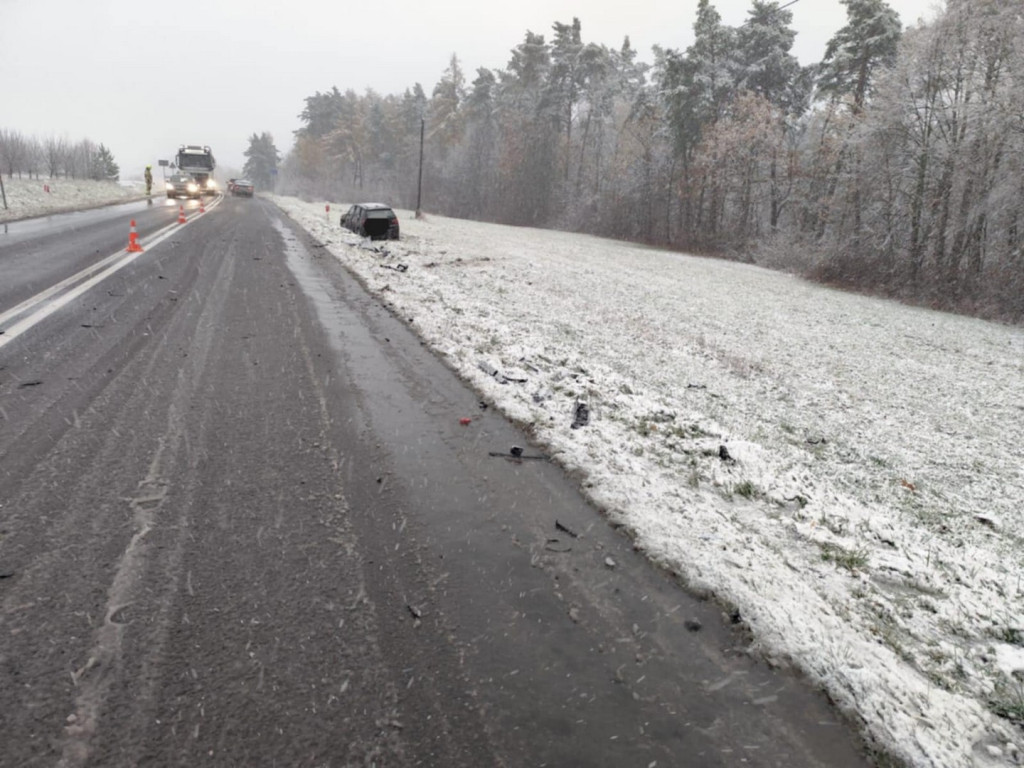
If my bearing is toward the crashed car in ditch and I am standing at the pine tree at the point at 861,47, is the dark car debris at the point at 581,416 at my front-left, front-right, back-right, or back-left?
front-left

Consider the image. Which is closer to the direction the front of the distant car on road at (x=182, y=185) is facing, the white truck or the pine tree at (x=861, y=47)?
the pine tree

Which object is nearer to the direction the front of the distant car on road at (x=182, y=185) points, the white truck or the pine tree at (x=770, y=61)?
the pine tree

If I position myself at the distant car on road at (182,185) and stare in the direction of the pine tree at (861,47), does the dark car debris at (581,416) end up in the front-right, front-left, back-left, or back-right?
front-right

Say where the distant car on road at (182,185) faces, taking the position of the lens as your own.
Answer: facing the viewer

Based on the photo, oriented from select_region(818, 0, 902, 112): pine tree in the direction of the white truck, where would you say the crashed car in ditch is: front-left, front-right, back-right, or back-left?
front-left

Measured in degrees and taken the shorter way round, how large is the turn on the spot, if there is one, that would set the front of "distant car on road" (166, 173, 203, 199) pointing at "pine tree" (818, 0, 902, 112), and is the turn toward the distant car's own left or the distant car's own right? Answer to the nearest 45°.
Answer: approximately 45° to the distant car's own left

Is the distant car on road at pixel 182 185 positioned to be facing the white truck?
no

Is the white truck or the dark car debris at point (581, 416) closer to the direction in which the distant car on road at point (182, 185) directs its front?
the dark car debris

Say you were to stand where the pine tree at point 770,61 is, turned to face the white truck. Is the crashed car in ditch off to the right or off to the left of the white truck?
left

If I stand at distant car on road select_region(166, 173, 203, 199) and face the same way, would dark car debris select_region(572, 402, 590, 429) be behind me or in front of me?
in front

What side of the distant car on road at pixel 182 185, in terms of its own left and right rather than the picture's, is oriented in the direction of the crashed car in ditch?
front

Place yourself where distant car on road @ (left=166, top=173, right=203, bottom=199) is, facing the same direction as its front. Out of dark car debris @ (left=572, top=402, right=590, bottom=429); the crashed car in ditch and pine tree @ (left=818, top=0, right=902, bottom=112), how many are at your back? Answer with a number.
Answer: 0

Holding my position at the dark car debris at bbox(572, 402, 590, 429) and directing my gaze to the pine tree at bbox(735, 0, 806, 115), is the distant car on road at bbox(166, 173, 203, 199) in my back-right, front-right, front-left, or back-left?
front-left

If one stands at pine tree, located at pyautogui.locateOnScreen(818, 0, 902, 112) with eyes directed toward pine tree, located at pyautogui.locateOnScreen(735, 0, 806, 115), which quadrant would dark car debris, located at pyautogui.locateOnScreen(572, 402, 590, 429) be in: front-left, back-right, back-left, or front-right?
back-left
